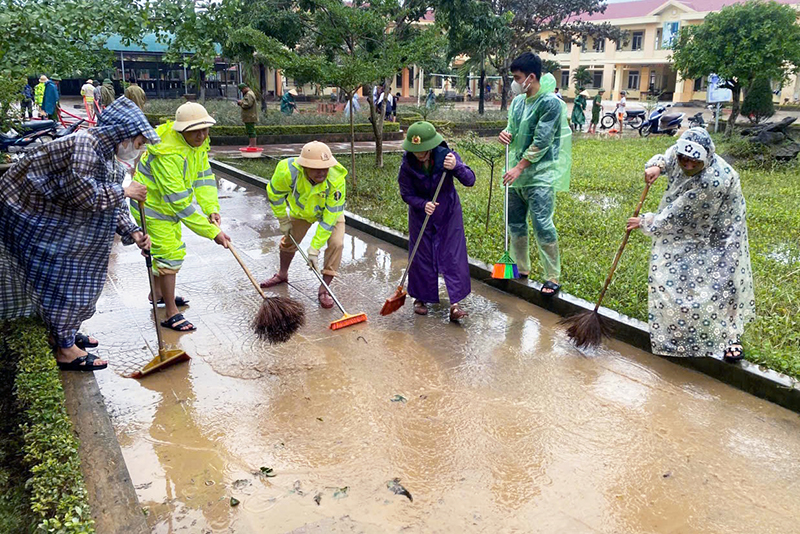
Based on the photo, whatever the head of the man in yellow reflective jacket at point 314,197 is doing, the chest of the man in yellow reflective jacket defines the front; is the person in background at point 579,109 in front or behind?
behind

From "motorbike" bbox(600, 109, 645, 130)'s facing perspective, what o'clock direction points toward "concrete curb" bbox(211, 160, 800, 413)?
The concrete curb is roughly at 9 o'clock from the motorbike.

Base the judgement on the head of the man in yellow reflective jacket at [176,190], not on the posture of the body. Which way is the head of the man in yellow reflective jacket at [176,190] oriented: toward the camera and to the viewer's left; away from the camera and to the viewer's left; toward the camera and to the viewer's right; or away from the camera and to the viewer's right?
toward the camera and to the viewer's right

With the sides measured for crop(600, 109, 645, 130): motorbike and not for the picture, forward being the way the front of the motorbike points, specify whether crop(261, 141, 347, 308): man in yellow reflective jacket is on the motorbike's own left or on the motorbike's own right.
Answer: on the motorbike's own left

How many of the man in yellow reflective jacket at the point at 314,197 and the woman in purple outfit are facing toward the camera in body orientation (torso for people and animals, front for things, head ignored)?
2

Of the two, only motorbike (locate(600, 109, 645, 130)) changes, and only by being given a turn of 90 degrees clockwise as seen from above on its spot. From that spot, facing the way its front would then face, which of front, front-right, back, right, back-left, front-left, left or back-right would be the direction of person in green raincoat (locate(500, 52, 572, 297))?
back

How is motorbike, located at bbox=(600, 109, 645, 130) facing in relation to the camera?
to the viewer's left

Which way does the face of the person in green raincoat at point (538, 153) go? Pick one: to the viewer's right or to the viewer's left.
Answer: to the viewer's left

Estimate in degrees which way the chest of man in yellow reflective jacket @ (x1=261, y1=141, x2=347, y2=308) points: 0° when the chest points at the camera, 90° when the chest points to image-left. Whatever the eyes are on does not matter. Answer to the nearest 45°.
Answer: approximately 0°

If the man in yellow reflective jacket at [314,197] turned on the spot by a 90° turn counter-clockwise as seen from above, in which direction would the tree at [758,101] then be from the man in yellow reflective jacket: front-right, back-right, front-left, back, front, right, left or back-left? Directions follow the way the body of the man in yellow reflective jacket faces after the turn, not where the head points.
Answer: front-left
